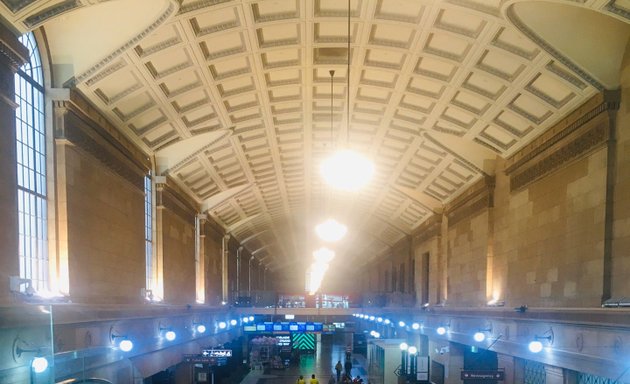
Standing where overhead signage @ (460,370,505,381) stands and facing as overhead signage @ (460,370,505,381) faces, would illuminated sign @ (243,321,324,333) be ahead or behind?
behind

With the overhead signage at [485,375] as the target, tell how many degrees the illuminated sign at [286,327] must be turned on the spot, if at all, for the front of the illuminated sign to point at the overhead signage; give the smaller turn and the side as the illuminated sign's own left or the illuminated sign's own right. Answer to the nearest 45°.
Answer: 0° — it already faces it

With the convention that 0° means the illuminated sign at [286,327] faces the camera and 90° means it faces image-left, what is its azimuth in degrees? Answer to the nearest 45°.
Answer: approximately 0°

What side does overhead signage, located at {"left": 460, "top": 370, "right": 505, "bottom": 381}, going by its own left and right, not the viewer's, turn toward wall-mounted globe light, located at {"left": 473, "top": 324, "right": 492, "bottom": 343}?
back
